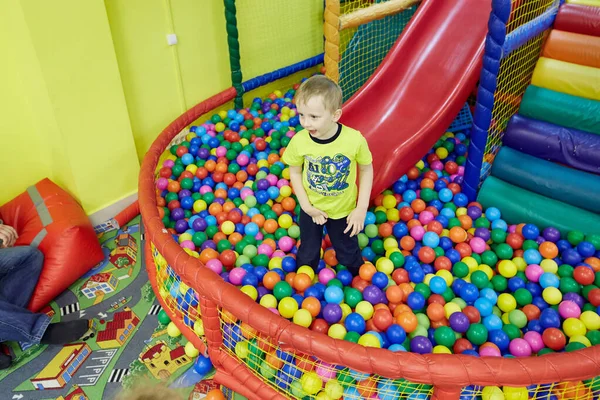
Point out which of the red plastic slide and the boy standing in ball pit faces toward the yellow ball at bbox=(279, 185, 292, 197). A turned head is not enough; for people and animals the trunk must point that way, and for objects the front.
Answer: the red plastic slide

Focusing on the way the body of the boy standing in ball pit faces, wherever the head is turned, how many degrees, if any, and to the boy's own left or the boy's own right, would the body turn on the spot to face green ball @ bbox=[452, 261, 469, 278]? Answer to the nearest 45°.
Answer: approximately 90° to the boy's own left

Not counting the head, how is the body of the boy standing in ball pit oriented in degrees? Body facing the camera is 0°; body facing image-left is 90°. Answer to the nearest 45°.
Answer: approximately 0°

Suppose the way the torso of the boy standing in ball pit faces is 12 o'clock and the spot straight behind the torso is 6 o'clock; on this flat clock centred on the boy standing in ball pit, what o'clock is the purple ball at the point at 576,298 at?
The purple ball is roughly at 9 o'clock from the boy standing in ball pit.

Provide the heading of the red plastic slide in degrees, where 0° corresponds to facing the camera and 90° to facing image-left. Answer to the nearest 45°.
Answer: approximately 45°

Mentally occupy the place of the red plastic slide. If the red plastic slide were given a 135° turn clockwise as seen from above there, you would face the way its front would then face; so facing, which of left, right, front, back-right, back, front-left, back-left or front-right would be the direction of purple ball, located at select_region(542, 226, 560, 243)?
back-right

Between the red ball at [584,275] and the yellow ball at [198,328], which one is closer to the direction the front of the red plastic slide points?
the yellow ball

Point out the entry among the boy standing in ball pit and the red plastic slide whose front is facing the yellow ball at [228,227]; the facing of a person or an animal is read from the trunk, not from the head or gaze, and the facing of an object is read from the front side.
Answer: the red plastic slide

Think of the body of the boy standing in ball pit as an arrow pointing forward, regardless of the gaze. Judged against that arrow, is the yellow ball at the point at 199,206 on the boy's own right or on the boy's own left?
on the boy's own right

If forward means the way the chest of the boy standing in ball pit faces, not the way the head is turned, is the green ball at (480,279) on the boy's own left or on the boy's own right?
on the boy's own left
